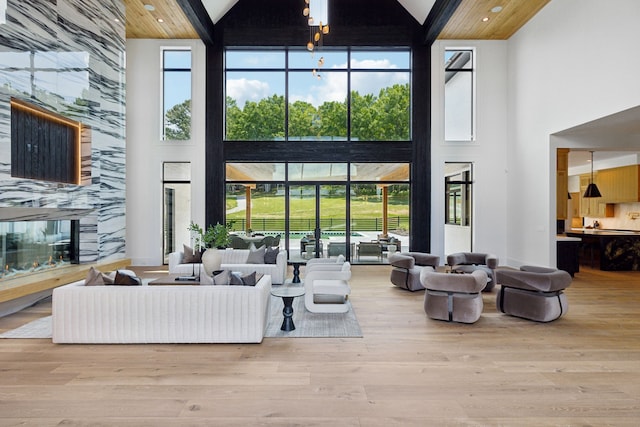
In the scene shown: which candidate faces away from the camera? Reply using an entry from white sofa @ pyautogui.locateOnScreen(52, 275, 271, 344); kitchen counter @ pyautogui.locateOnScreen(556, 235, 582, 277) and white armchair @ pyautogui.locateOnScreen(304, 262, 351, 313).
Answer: the white sofa

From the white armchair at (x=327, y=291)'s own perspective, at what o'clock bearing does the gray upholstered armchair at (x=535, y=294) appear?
The gray upholstered armchair is roughly at 6 o'clock from the white armchair.

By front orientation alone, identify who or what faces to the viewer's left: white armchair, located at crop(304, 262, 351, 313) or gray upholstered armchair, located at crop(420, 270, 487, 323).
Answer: the white armchair

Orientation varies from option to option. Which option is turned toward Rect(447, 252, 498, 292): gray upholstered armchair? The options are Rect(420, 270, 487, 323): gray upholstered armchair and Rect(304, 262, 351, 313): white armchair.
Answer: Rect(420, 270, 487, 323): gray upholstered armchair

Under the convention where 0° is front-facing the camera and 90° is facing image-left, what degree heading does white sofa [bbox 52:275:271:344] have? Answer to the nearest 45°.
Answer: approximately 180°

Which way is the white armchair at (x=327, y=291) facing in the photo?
to the viewer's left

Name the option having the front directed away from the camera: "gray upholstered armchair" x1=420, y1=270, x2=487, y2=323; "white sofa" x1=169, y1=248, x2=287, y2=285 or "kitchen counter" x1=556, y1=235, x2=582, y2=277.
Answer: the gray upholstered armchair

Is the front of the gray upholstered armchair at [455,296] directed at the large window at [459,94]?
yes

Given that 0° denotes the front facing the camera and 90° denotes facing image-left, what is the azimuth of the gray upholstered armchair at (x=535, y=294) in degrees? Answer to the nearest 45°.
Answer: approximately 135°

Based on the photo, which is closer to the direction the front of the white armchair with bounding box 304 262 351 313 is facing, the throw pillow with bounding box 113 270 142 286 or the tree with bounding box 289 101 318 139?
the throw pillow

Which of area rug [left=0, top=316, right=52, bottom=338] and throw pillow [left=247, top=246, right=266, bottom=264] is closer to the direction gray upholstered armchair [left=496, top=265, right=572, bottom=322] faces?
the throw pillow

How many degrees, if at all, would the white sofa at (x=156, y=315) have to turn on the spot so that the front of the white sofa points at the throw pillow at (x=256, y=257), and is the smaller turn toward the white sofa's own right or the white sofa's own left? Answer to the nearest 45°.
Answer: approximately 45° to the white sofa's own right
